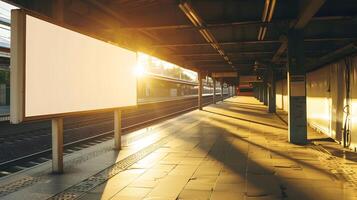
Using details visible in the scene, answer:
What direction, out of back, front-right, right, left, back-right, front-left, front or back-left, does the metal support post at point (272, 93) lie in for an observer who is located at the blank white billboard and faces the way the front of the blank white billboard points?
left

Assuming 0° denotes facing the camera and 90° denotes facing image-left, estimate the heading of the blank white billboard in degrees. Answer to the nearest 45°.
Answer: approximately 315°

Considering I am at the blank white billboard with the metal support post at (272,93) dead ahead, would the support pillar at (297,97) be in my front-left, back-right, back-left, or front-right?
front-right

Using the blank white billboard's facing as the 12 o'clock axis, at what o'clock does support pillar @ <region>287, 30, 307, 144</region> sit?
The support pillar is roughly at 10 o'clock from the blank white billboard.

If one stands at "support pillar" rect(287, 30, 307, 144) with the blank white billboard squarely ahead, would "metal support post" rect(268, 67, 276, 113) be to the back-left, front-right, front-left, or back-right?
back-right
